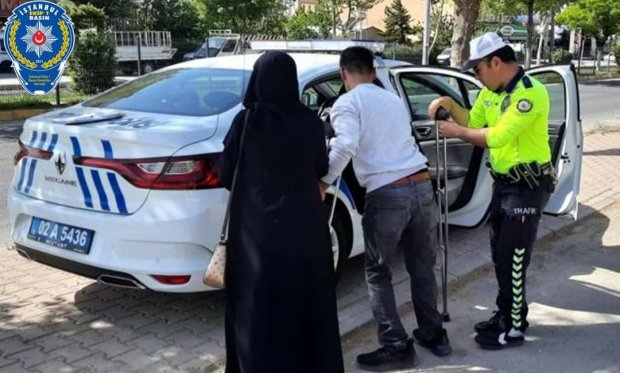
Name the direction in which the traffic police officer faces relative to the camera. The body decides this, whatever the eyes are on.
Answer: to the viewer's left

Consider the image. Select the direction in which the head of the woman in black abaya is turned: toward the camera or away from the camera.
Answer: away from the camera

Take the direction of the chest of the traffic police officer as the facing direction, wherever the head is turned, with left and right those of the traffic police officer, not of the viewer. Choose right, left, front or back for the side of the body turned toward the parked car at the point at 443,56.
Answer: right

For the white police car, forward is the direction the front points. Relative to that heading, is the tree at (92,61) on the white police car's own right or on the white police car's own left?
on the white police car's own left

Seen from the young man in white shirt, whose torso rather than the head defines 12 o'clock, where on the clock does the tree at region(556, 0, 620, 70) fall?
The tree is roughly at 2 o'clock from the young man in white shirt.

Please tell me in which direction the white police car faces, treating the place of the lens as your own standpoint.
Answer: facing away from the viewer and to the right of the viewer

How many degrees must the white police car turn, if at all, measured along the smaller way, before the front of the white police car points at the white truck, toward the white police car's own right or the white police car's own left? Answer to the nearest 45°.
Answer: approximately 45° to the white police car's own left

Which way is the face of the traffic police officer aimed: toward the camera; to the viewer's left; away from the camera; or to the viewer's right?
to the viewer's left

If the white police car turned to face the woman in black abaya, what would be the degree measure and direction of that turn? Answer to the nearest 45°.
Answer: approximately 90° to its right

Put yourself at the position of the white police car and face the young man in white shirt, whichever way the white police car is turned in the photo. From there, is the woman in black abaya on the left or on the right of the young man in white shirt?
right

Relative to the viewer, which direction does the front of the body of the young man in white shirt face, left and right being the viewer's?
facing away from the viewer and to the left of the viewer

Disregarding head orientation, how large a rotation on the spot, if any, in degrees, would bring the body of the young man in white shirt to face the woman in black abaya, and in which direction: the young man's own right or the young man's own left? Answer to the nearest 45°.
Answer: approximately 90° to the young man's own left

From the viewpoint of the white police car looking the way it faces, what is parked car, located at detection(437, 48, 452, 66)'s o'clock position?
The parked car is roughly at 11 o'clock from the white police car.

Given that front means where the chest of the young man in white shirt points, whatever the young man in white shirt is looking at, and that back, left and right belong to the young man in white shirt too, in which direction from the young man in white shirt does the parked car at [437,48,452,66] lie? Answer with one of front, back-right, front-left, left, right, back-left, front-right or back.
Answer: front-right

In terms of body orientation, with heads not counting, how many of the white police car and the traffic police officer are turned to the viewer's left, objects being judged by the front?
1
